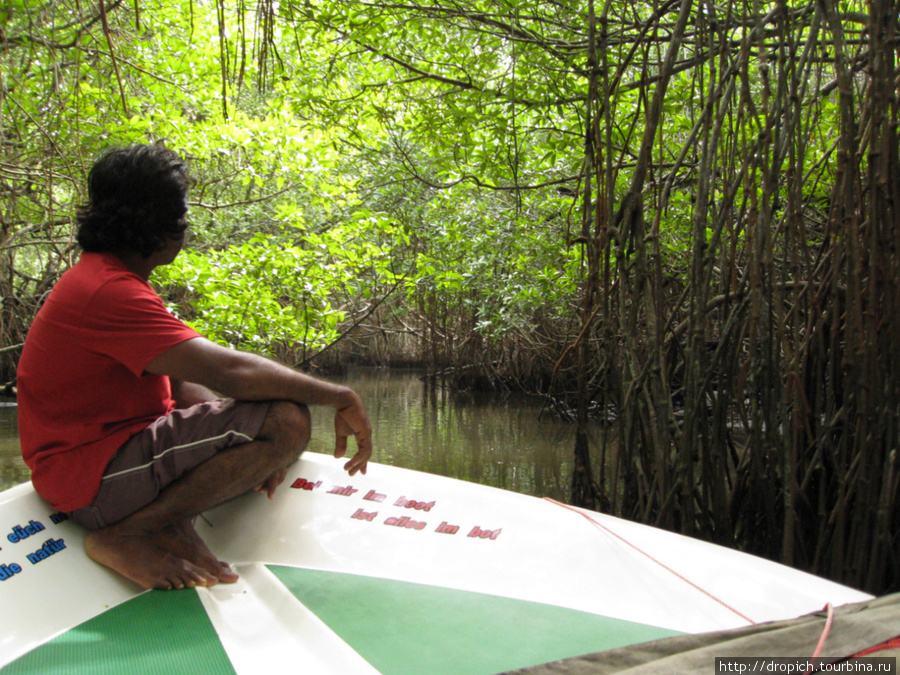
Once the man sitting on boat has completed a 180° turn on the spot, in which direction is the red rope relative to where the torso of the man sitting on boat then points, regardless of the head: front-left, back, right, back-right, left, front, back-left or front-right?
back-left

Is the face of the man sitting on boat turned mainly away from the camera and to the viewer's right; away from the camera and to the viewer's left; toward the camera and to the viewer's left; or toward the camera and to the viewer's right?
away from the camera and to the viewer's right

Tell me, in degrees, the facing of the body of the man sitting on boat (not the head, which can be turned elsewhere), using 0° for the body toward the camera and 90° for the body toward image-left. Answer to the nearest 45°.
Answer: approximately 270°
